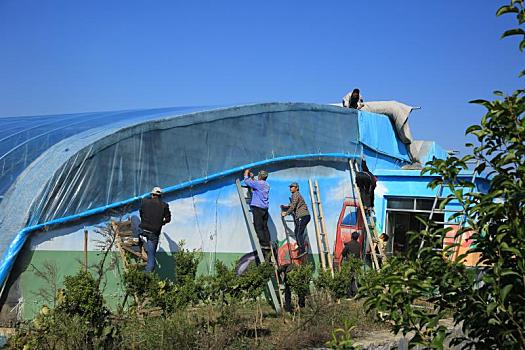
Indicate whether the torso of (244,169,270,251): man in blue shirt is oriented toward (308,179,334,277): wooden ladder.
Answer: no

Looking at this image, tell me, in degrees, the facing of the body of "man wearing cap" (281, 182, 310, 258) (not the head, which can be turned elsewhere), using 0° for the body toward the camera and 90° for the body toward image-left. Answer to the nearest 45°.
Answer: approximately 90°

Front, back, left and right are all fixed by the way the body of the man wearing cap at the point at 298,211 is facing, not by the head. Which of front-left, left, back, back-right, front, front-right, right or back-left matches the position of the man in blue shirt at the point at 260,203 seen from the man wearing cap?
front-left

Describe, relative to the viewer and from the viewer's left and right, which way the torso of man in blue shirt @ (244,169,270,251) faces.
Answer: facing away from the viewer and to the left of the viewer

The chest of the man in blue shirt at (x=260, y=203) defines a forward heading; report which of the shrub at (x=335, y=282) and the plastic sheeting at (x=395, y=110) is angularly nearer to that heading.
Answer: the plastic sheeting

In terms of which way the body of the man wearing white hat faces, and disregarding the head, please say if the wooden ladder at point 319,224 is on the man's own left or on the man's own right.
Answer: on the man's own right

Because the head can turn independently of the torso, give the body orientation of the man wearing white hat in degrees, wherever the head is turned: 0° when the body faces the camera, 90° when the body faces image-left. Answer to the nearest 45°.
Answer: approximately 180°

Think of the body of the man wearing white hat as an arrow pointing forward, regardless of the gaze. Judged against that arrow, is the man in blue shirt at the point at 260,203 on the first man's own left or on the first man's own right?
on the first man's own right

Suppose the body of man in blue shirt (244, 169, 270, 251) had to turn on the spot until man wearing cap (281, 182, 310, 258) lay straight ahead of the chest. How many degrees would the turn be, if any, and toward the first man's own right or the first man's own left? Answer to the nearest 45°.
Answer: approximately 90° to the first man's own right

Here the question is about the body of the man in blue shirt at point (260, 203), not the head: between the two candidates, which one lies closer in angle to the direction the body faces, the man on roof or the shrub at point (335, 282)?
the man on roof

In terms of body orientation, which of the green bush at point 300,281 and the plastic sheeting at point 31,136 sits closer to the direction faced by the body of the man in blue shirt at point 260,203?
the plastic sheeting

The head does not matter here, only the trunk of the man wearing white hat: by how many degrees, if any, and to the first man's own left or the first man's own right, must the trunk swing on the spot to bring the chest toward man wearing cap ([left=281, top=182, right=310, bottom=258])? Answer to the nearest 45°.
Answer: approximately 45° to the first man's own right
